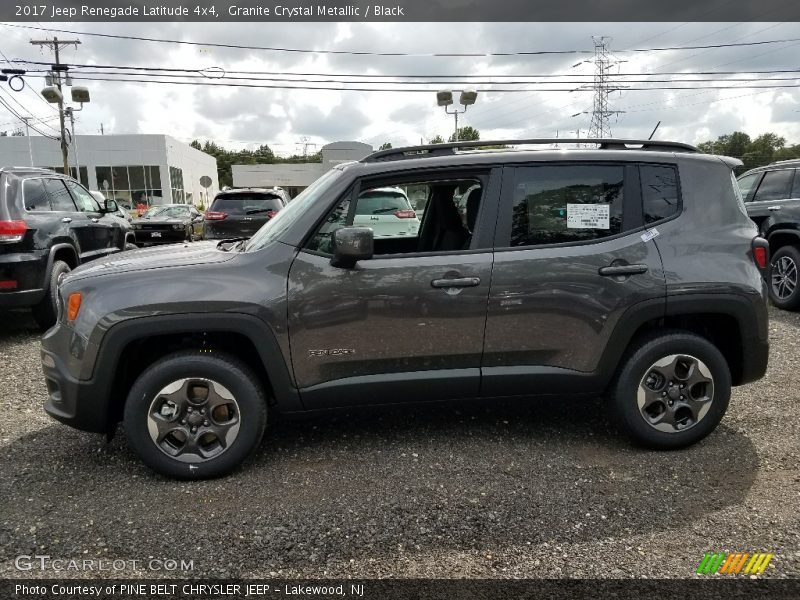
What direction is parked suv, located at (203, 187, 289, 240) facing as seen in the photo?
away from the camera

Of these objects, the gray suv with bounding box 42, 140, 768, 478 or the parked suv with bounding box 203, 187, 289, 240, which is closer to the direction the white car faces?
the parked suv

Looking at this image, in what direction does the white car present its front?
away from the camera

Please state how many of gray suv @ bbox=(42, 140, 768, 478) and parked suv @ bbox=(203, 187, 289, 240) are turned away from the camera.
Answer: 1

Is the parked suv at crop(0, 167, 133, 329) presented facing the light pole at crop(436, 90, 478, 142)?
yes

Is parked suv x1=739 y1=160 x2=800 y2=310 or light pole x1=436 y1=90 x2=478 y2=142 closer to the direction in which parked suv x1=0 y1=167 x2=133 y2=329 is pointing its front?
the light pole

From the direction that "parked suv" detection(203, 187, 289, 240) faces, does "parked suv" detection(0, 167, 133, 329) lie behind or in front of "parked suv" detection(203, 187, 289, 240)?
behind

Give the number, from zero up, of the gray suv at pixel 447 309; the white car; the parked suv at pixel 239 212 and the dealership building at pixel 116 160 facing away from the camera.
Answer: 2

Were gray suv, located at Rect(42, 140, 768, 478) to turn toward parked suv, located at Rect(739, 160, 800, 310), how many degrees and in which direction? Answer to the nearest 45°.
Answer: approximately 135° to its right

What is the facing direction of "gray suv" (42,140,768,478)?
to the viewer's left
